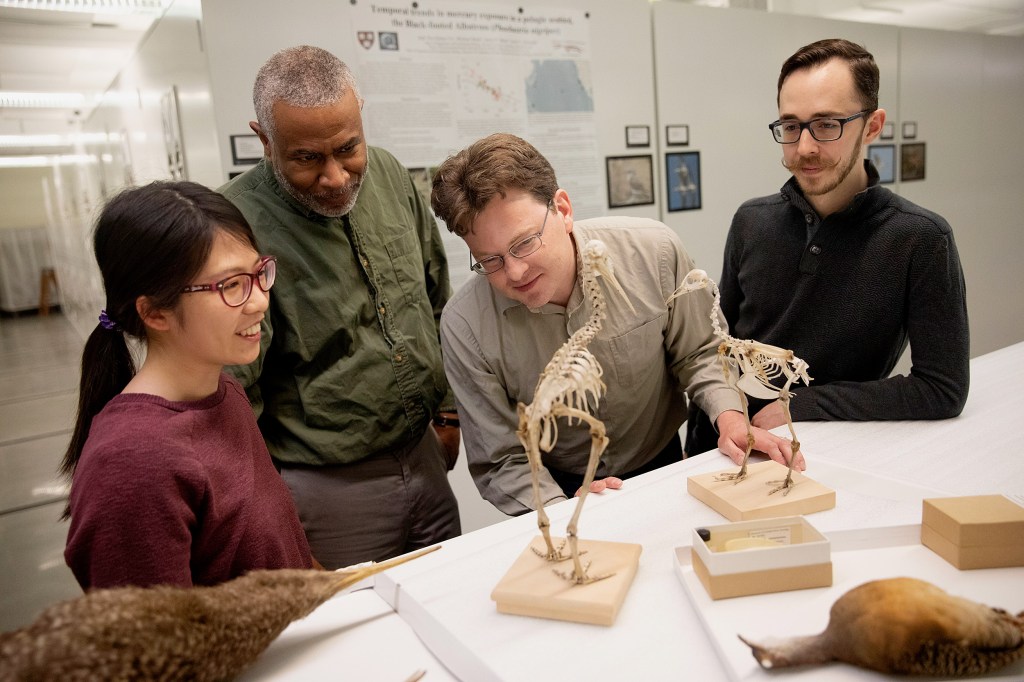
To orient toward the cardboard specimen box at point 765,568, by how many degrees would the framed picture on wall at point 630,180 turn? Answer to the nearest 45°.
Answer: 0° — it already faces it

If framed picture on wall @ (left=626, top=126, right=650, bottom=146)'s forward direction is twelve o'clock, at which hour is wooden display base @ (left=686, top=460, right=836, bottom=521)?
The wooden display base is roughly at 12 o'clock from the framed picture on wall.

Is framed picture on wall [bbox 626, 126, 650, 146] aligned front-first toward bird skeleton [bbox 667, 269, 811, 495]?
yes

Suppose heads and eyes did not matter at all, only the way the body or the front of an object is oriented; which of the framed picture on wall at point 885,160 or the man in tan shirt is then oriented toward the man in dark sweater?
the framed picture on wall

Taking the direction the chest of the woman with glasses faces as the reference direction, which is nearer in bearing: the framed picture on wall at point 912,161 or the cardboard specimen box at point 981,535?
the cardboard specimen box

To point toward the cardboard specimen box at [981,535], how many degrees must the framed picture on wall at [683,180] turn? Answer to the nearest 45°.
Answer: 0° — it already faces it
